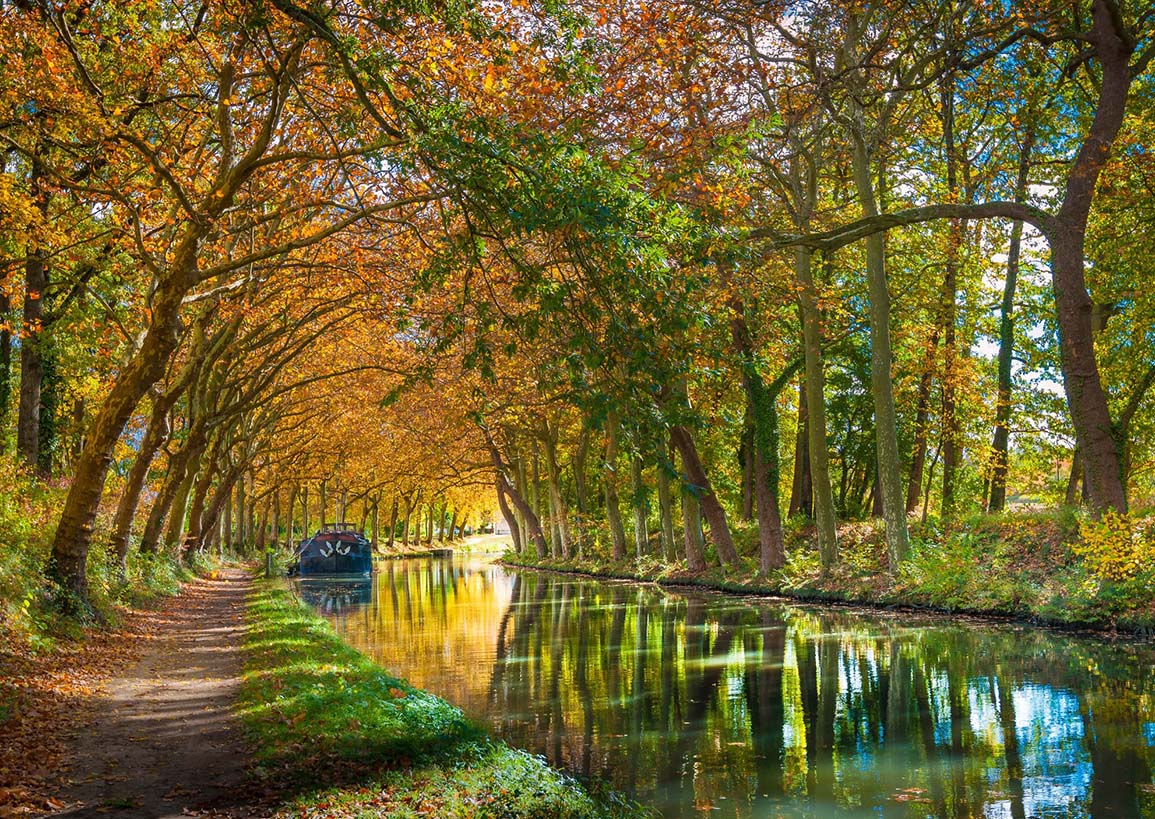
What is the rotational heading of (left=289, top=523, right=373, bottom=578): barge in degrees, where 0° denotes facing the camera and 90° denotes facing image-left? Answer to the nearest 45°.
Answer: approximately 0°
